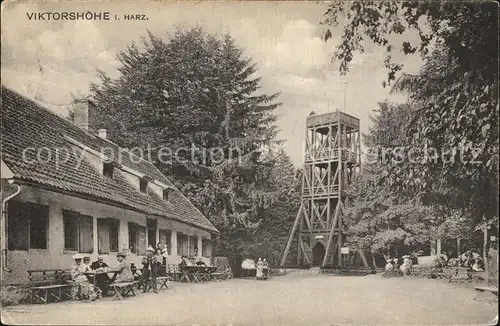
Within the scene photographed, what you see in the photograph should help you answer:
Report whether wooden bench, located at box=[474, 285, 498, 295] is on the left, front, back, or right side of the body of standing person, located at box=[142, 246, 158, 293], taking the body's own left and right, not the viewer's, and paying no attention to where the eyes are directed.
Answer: left

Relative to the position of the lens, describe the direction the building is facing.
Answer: facing the viewer and to the right of the viewer

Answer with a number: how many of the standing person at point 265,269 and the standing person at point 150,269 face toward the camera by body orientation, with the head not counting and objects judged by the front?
2

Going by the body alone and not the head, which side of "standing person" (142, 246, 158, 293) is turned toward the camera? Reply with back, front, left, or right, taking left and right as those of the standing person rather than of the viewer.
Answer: front

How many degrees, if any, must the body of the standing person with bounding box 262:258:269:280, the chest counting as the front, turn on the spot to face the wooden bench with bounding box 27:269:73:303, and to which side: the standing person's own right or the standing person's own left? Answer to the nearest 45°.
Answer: approximately 45° to the standing person's own right

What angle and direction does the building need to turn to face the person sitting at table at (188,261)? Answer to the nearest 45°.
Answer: approximately 90° to its left
